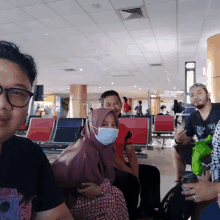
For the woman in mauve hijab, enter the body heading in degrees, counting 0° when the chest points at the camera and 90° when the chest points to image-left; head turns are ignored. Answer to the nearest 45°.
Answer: approximately 315°

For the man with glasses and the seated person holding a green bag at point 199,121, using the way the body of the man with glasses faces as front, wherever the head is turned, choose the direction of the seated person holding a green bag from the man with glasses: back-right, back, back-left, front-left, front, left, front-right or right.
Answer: back-left

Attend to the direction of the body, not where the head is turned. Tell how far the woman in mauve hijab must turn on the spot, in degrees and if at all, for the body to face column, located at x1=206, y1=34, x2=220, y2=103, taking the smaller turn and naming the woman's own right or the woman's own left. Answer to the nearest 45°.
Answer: approximately 90° to the woman's own left

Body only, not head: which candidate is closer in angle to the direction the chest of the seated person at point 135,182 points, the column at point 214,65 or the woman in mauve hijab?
the woman in mauve hijab

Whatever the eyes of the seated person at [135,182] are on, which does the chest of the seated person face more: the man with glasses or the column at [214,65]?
the man with glasses

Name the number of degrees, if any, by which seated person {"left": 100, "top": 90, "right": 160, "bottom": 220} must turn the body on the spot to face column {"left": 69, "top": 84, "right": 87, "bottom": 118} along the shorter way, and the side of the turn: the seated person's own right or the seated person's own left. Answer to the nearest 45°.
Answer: approximately 135° to the seated person's own left

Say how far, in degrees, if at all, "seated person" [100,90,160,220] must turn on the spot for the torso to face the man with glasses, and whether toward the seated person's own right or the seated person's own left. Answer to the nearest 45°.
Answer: approximately 45° to the seated person's own right

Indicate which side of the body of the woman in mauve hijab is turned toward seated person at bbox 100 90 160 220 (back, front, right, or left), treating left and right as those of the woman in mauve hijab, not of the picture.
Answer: left
